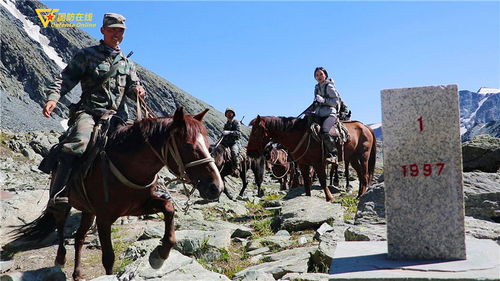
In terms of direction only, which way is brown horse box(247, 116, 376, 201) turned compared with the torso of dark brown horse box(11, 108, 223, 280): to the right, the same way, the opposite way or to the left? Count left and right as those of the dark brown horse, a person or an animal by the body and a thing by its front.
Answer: the opposite way

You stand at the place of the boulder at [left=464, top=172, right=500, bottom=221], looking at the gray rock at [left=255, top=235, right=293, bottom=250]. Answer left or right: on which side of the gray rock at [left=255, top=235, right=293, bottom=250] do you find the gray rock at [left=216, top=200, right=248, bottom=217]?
right

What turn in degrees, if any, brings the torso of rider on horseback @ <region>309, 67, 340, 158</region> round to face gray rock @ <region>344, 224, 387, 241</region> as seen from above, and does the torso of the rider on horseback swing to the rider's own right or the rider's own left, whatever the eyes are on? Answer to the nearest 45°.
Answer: approximately 45° to the rider's own left

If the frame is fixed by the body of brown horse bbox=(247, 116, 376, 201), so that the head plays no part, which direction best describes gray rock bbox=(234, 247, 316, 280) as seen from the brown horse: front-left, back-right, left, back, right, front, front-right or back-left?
left

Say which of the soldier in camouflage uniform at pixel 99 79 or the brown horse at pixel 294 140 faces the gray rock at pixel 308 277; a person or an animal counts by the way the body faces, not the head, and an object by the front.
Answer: the soldier in camouflage uniform

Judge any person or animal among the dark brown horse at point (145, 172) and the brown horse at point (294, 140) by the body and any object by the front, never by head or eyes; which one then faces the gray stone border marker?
the dark brown horse

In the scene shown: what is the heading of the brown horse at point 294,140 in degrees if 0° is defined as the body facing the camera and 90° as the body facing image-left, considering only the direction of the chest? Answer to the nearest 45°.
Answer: approximately 90°

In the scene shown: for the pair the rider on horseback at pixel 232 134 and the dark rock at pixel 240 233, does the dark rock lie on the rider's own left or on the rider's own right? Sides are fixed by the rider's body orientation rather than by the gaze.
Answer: on the rider's own left

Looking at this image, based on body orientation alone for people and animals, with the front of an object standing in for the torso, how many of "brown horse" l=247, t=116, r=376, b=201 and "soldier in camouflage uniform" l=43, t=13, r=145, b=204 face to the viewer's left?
1

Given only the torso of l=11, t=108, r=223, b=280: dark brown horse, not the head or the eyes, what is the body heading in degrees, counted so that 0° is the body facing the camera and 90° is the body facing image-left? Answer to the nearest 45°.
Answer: approximately 315°

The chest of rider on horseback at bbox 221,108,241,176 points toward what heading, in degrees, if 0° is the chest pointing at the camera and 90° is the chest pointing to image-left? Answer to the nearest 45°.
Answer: approximately 45°
